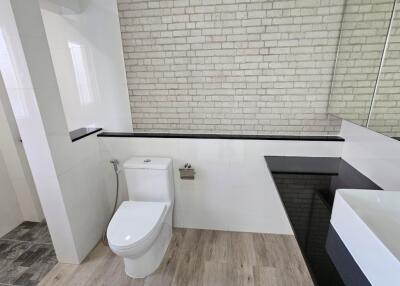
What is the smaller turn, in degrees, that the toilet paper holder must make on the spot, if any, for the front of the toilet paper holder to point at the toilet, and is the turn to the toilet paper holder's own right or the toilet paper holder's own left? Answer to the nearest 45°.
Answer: approximately 45° to the toilet paper holder's own right

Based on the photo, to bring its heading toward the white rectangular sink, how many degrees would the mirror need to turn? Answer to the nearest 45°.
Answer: approximately 45° to its left

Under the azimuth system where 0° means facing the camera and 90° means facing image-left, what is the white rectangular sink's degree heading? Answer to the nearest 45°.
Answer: approximately 45°

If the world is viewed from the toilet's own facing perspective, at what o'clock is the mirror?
The mirror is roughly at 8 o'clock from the toilet.

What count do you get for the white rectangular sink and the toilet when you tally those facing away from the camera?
0

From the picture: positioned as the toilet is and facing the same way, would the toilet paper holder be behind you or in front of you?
behind

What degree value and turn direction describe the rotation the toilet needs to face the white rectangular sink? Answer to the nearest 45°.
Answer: approximately 90° to its left

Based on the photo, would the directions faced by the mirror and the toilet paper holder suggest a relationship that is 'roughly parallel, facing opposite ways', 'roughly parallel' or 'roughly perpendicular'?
roughly perpendicular

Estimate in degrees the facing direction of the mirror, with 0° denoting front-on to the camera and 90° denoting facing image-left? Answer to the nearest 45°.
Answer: approximately 45°
